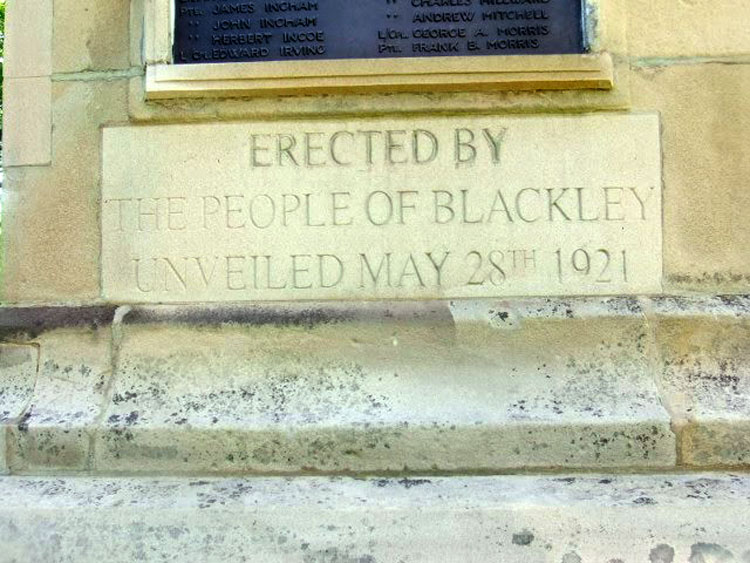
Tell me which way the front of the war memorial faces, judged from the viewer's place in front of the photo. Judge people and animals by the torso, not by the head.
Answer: facing the viewer
